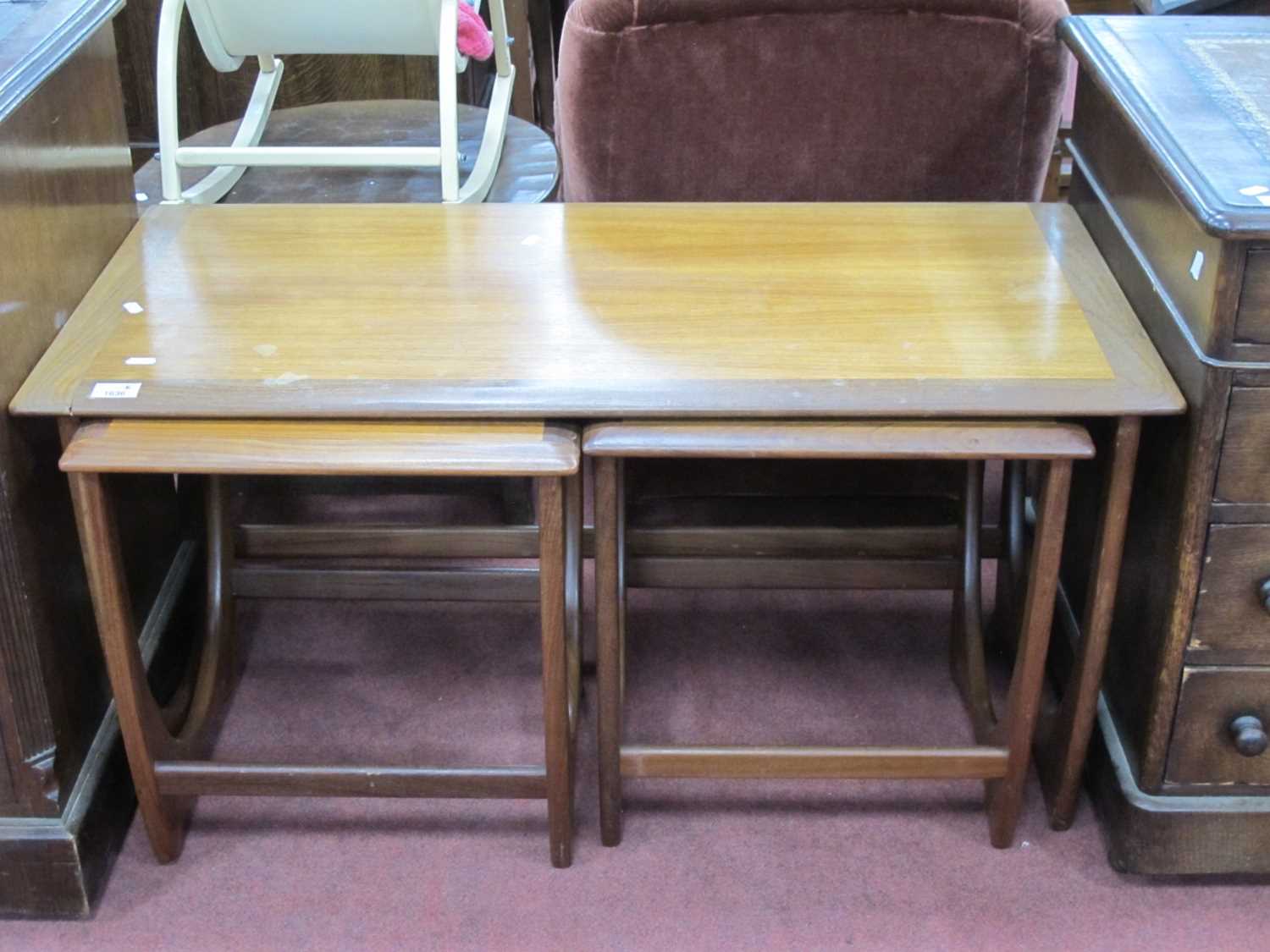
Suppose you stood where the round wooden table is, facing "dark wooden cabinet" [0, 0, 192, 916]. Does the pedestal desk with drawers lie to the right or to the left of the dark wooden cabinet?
left

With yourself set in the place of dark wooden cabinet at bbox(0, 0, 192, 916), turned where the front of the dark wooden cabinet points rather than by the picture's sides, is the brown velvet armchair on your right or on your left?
on your left

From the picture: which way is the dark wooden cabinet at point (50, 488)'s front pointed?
toward the camera

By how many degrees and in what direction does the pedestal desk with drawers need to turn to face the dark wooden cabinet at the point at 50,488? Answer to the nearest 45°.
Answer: approximately 90° to its right

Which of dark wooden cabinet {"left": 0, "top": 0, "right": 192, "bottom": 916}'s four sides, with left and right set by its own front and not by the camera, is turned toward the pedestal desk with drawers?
left

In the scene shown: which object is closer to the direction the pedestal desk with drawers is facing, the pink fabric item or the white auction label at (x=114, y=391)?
the white auction label

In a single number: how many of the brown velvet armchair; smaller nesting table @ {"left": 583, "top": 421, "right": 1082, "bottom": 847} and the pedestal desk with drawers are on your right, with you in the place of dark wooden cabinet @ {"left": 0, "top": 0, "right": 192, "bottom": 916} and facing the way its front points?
0

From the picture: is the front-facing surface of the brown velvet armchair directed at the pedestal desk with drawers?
no

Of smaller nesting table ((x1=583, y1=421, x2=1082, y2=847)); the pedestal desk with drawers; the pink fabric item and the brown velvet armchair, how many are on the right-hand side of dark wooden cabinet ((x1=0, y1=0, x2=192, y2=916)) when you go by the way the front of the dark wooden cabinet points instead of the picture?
0
